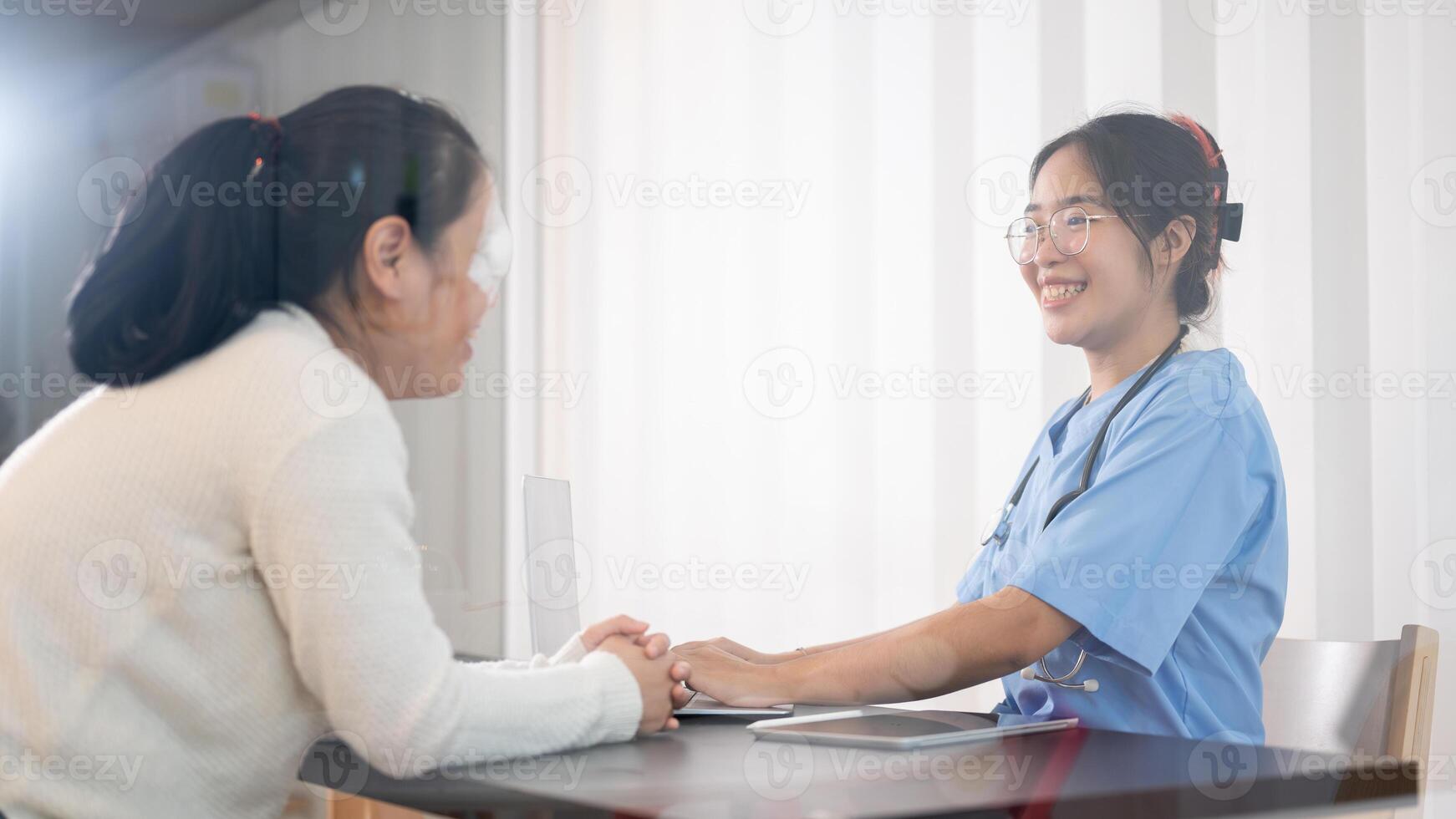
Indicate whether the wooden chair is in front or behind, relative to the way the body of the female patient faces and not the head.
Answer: in front

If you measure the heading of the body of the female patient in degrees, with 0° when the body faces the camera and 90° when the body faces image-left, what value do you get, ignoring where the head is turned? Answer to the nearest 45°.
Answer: approximately 225°

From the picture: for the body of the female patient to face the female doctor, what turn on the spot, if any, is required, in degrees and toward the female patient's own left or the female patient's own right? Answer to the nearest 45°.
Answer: approximately 45° to the female patient's own right

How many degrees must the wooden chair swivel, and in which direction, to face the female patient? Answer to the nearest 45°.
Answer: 0° — it already faces them

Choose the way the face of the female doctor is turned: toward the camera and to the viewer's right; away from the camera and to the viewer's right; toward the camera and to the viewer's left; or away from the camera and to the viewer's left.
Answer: toward the camera and to the viewer's left
